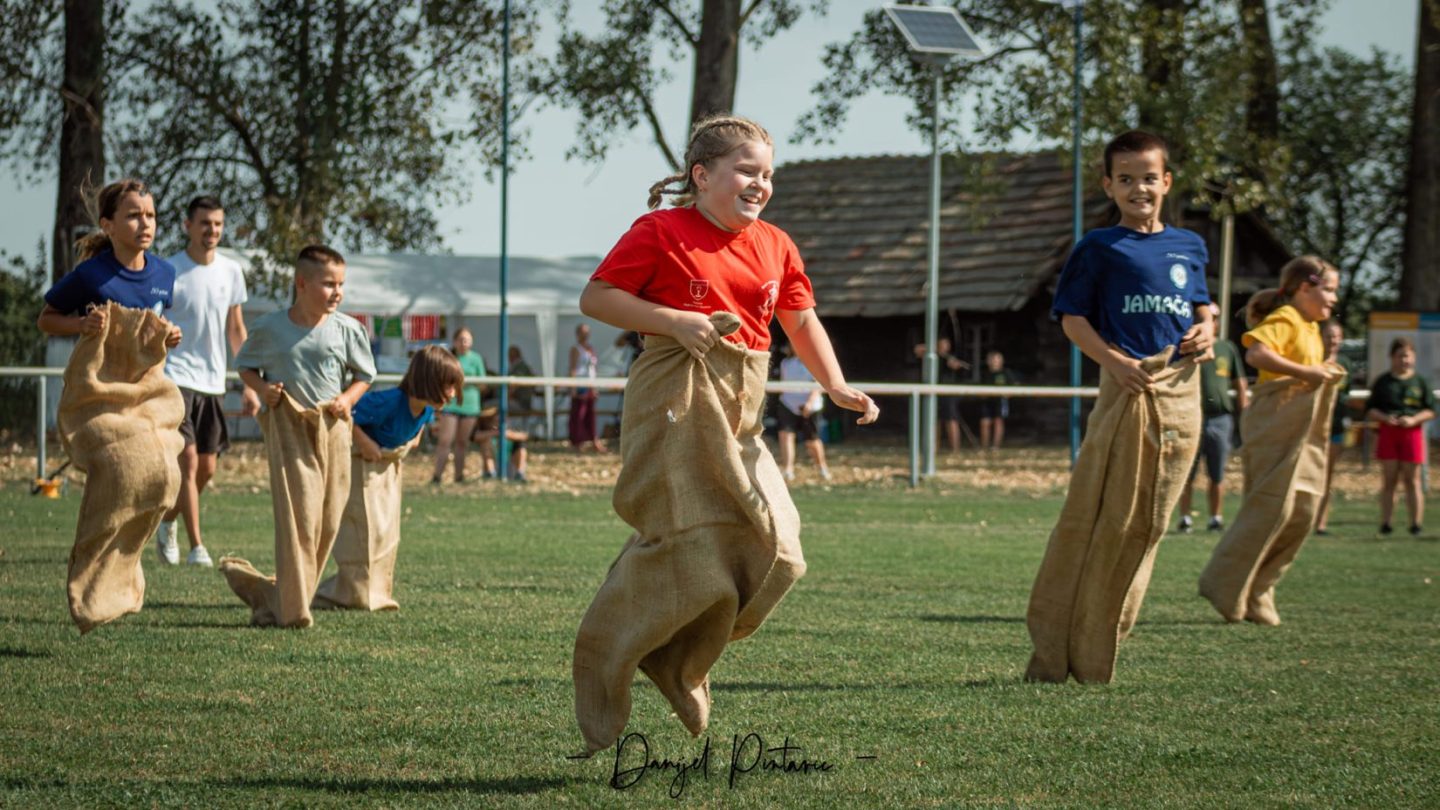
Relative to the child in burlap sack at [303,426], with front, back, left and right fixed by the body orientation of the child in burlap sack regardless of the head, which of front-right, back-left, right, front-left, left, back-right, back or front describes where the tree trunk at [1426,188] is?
left

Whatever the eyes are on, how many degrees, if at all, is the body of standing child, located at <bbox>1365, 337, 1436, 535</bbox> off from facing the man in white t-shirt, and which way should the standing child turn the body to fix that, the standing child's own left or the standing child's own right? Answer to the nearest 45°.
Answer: approximately 45° to the standing child's own right

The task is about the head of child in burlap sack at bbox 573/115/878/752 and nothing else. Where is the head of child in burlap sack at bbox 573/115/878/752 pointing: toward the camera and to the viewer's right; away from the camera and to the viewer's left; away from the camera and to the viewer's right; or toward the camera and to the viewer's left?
toward the camera and to the viewer's right

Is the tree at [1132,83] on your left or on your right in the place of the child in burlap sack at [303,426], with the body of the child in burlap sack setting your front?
on your left

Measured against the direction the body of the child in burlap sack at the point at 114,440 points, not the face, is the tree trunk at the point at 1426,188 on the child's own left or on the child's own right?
on the child's own left

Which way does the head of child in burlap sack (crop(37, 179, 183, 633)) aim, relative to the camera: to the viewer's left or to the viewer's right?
to the viewer's right

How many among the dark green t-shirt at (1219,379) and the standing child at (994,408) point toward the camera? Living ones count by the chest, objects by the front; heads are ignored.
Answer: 2

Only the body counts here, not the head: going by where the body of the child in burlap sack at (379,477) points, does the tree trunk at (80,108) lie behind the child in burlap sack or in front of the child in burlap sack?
behind

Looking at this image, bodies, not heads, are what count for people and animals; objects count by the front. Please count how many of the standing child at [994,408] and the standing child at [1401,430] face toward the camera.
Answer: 2

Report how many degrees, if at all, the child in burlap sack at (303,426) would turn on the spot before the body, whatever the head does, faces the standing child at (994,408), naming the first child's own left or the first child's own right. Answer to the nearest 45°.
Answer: approximately 90° to the first child's own left

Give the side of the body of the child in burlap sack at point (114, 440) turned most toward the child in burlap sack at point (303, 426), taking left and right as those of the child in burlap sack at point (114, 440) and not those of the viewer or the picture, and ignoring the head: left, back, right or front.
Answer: left

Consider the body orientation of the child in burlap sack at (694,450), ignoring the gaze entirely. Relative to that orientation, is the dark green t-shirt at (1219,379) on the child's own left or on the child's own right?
on the child's own left
